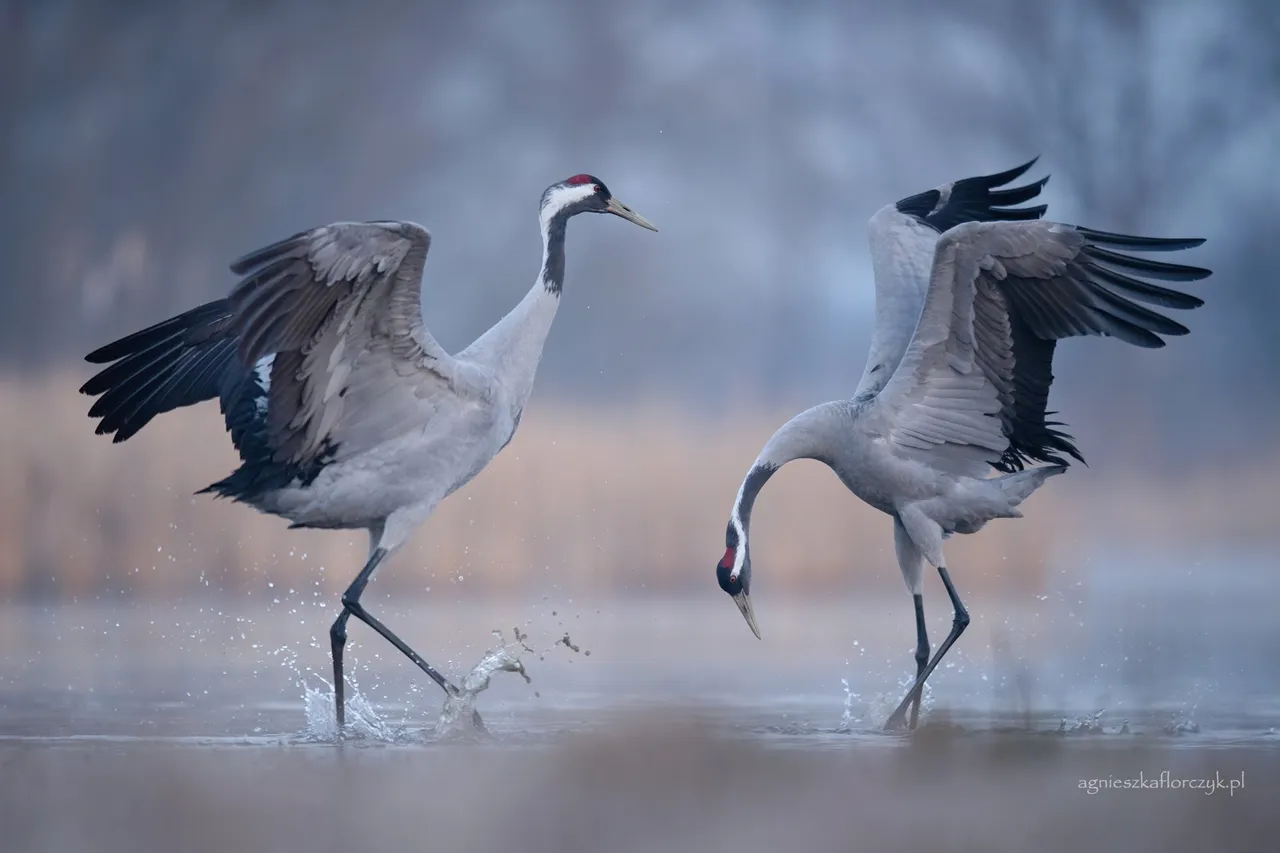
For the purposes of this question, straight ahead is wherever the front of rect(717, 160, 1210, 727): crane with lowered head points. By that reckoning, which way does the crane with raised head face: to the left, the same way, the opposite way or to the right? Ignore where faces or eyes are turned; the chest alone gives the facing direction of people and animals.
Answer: the opposite way

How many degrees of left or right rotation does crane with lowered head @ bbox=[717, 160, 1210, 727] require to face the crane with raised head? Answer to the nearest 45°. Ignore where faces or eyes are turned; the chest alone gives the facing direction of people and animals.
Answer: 0° — it already faces it

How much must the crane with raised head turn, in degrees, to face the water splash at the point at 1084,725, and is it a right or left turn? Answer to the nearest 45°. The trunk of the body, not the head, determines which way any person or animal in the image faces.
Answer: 0° — it already faces it

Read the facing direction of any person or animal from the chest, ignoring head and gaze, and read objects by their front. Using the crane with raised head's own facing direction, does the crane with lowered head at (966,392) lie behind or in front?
in front

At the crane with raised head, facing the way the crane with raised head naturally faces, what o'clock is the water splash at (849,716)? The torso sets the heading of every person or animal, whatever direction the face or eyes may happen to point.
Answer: The water splash is roughly at 12 o'clock from the crane with raised head.

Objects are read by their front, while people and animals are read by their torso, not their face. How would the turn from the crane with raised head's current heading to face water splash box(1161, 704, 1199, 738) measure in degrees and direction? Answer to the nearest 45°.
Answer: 0° — it already faces it

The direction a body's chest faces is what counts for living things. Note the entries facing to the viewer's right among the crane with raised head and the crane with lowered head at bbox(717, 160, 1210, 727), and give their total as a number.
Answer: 1

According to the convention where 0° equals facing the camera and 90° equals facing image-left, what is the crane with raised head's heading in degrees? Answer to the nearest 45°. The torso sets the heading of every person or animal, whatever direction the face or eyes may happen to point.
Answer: approximately 270°

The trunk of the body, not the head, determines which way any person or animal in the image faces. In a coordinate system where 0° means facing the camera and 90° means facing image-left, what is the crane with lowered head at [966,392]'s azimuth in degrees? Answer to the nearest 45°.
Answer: approximately 90°
